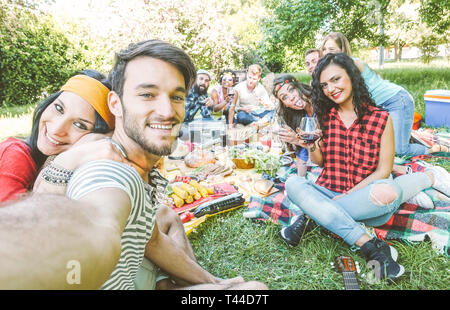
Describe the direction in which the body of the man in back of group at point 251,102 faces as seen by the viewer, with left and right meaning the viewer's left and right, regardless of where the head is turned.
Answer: facing the viewer

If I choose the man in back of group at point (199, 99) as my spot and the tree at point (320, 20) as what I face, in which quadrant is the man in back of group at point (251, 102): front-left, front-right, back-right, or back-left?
front-right

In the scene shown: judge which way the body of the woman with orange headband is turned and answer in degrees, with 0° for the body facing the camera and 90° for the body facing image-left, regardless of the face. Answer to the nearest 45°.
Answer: approximately 0°

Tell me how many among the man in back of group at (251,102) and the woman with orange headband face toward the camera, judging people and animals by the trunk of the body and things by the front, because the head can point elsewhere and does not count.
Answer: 2

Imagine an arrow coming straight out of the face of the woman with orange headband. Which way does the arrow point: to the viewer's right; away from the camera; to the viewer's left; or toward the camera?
toward the camera

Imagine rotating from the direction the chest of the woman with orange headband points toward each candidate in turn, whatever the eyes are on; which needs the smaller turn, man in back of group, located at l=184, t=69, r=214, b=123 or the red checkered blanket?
the red checkered blanket

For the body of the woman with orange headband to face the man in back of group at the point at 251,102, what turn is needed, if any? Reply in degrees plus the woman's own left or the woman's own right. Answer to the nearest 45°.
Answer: approximately 135° to the woman's own left

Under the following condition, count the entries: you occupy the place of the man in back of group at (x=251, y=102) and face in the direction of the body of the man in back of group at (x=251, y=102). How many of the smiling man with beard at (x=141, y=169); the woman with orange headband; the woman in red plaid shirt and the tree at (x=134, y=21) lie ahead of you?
3

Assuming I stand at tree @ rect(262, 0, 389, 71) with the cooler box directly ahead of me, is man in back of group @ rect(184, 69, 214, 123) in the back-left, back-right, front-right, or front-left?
front-right

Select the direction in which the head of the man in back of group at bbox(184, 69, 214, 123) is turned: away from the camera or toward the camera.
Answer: toward the camera

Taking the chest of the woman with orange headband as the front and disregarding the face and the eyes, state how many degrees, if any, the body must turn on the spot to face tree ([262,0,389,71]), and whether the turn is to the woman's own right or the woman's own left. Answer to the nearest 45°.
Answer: approximately 135° to the woman's own left
